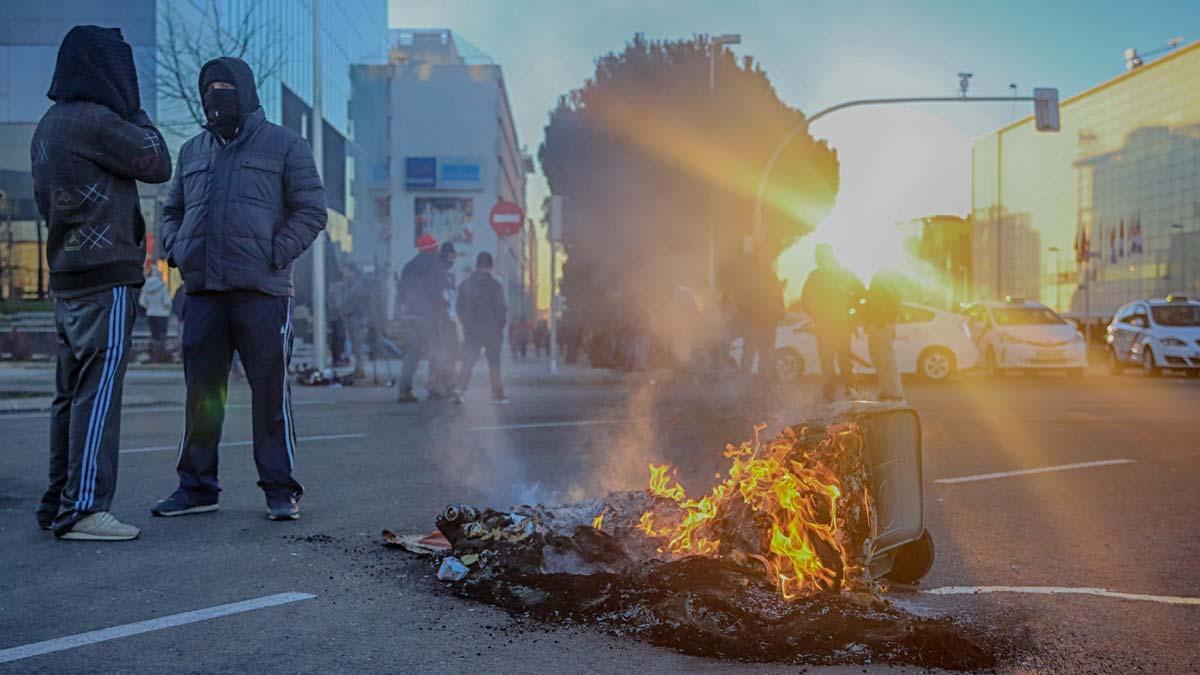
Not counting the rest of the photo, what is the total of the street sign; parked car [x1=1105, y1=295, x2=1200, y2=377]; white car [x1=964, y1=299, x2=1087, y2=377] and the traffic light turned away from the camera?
1

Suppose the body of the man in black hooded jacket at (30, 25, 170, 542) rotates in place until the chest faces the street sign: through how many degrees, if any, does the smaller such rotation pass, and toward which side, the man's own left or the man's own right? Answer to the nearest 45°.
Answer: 0° — they already face it

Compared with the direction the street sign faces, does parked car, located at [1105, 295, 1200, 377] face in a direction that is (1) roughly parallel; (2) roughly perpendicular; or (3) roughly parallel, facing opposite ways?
roughly parallel

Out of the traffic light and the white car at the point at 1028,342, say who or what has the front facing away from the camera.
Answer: the traffic light

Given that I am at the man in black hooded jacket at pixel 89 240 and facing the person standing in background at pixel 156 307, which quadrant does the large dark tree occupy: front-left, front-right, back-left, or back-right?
front-right

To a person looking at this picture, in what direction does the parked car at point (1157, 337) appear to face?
facing the viewer and to the right of the viewer

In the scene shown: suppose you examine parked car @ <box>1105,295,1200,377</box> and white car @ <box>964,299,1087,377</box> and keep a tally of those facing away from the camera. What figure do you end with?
0

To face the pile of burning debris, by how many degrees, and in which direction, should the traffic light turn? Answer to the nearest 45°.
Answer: approximately 180°

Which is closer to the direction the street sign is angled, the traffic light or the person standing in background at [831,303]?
the person standing in background

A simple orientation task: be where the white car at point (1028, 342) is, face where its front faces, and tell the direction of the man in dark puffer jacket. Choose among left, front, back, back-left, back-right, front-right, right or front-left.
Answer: front-right

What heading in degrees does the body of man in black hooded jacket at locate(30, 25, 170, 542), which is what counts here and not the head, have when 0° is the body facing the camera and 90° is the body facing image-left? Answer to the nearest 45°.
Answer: approximately 225°

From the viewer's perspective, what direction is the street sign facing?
toward the camera

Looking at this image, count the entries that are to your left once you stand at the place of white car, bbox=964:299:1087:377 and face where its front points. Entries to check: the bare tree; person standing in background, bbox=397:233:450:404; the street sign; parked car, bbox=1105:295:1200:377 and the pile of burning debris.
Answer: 1

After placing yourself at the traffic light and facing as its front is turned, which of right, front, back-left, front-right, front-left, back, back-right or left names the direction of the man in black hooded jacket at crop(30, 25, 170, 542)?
back

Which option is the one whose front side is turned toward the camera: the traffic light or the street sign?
the street sign

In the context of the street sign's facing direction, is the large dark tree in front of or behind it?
behind

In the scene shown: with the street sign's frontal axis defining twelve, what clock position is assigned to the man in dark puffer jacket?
The man in dark puffer jacket is roughly at 12 o'clock from the street sign.

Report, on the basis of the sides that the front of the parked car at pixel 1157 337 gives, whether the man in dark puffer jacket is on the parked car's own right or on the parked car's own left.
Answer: on the parked car's own right
